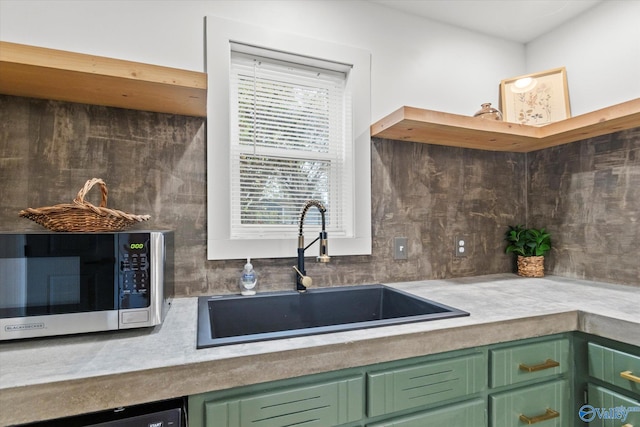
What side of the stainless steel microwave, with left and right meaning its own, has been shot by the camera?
front

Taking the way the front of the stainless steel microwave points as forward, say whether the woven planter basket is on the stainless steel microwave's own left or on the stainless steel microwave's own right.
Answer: on the stainless steel microwave's own left

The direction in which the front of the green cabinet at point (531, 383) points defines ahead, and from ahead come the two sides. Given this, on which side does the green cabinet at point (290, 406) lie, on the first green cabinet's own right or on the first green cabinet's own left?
on the first green cabinet's own right

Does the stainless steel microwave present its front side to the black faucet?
no

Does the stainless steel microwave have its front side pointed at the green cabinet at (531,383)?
no

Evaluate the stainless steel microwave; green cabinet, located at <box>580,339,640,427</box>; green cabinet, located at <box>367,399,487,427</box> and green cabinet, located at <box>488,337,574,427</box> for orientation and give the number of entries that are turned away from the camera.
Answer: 0

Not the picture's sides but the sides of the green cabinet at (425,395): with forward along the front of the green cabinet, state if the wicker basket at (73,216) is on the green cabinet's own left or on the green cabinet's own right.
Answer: on the green cabinet's own right

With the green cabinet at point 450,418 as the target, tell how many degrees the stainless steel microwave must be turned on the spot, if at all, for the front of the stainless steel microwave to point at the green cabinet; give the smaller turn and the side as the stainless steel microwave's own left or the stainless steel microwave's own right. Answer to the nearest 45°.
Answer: approximately 45° to the stainless steel microwave's own left

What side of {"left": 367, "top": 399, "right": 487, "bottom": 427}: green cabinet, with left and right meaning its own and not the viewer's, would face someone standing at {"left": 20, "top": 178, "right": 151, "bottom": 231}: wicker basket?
right

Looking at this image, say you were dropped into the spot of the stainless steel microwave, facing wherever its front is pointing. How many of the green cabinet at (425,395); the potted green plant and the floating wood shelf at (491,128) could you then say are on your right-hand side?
0

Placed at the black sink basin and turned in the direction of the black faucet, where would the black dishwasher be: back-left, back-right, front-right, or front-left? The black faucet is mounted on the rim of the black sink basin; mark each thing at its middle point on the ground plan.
back-left

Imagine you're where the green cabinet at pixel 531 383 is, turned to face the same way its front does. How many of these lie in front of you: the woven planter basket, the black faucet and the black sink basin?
0

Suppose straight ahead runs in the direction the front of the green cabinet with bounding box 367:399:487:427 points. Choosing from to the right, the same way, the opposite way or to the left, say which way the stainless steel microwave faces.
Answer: the same way

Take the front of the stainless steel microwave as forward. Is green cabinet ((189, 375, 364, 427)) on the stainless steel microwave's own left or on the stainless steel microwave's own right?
on the stainless steel microwave's own left

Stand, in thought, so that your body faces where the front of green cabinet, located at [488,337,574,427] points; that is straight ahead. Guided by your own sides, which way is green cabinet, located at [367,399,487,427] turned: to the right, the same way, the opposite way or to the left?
the same way

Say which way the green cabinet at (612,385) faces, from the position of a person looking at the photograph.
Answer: facing the viewer and to the left of the viewer

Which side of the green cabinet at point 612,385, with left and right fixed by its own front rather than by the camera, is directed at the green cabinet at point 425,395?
front

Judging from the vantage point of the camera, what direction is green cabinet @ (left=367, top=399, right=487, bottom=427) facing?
facing the viewer and to the right of the viewer
